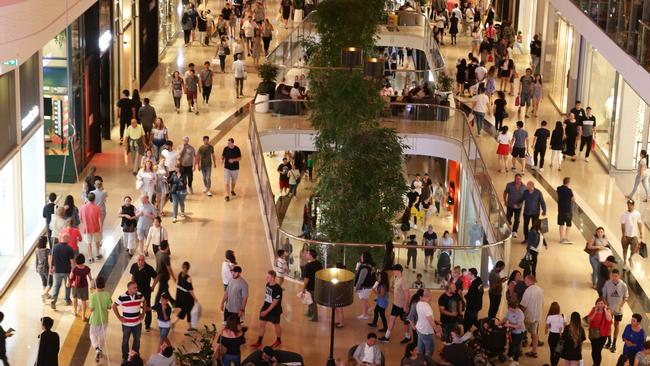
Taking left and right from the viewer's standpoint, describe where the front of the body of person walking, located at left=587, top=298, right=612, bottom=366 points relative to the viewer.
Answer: facing the viewer

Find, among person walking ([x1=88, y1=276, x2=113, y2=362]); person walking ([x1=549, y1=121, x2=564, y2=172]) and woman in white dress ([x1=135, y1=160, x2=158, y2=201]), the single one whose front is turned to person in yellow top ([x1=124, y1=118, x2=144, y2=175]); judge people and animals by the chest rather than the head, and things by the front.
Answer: person walking ([x1=88, y1=276, x2=113, y2=362])

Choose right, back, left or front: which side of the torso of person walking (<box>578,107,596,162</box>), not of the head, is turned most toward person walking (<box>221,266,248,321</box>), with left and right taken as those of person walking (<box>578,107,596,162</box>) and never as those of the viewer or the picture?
front

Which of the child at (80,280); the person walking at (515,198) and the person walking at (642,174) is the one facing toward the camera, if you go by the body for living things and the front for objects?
the person walking at (515,198)

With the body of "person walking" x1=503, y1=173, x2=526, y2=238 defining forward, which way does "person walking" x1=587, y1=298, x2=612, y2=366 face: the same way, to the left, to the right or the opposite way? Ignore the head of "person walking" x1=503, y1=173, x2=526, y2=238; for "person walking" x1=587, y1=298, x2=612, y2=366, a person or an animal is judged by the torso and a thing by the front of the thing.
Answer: the same way

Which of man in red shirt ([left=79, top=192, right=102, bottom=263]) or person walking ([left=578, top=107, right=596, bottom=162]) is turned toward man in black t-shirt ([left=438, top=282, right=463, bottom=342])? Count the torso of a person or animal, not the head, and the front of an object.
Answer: the person walking

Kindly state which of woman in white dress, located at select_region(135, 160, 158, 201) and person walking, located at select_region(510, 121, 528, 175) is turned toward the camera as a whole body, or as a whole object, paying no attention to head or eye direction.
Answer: the woman in white dress

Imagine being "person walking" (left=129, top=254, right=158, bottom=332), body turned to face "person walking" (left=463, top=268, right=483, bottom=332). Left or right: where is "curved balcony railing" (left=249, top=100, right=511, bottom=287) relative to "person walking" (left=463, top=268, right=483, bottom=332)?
left

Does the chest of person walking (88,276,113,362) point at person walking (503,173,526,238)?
no
